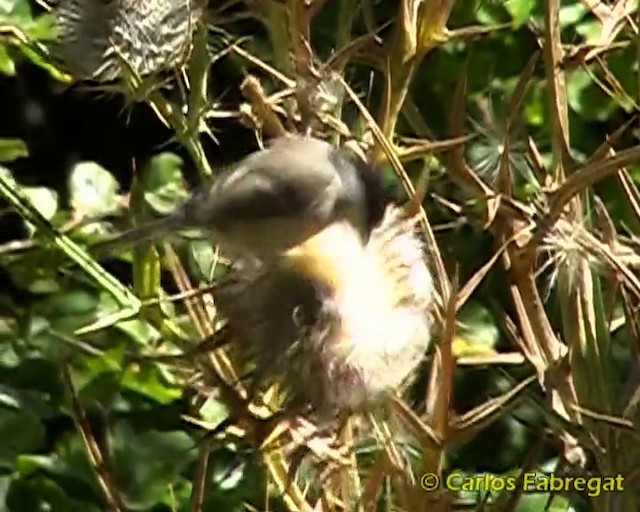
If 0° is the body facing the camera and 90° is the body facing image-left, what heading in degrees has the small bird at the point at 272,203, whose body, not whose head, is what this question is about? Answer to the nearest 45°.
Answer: approximately 270°
